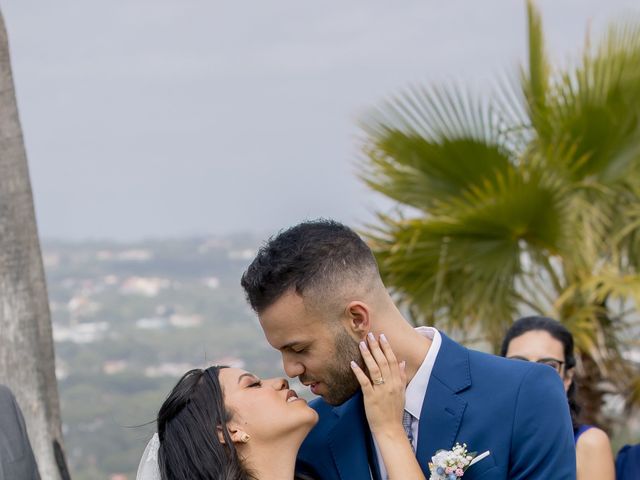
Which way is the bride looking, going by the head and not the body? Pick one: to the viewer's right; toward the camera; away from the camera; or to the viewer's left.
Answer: to the viewer's right

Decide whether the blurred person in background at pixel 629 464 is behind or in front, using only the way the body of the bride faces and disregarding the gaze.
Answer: in front

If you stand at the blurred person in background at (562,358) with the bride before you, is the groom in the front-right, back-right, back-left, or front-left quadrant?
front-left

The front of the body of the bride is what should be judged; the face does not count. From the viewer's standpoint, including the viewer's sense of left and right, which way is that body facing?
facing to the right of the viewer

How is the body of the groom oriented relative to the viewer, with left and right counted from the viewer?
facing the viewer and to the left of the viewer

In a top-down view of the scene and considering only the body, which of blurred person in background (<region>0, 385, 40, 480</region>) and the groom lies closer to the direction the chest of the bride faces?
the groom

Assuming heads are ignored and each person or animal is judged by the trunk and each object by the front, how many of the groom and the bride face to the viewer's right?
1

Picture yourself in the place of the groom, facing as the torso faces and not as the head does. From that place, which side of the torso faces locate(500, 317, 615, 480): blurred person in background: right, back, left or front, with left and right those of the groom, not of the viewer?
back

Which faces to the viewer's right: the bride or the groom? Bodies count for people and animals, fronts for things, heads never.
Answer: the bride
